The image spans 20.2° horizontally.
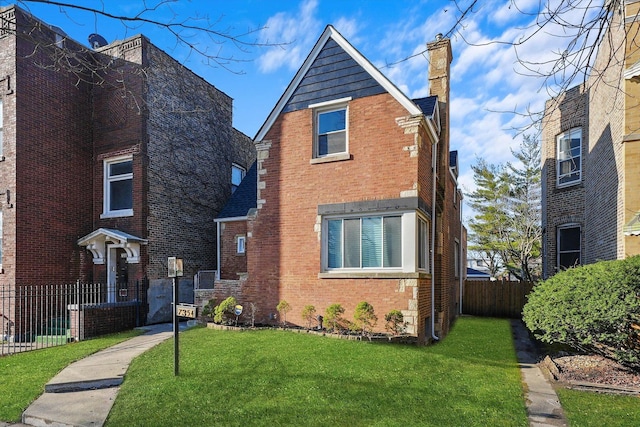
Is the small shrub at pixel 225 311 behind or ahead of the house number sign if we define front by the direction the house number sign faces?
behind

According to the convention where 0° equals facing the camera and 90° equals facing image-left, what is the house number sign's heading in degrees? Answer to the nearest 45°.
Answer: approximately 0°

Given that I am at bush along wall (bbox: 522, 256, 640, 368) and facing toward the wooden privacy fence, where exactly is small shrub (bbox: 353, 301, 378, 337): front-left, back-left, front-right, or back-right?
front-left

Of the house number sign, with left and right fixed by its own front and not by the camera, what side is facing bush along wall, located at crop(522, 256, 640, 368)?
left
